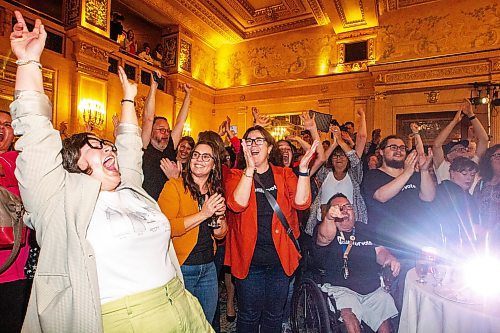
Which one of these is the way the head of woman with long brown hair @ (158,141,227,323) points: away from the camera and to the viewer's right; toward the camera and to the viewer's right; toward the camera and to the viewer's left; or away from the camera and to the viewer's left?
toward the camera and to the viewer's right

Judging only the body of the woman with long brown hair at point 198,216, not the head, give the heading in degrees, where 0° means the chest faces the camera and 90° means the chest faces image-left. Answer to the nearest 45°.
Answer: approximately 315°

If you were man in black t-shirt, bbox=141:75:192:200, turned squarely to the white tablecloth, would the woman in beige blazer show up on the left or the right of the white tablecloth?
right

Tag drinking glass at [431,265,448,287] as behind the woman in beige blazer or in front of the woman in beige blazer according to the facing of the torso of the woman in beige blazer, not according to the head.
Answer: in front

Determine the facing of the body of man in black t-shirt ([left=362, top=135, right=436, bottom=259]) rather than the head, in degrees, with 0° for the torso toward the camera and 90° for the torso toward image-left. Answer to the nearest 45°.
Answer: approximately 315°

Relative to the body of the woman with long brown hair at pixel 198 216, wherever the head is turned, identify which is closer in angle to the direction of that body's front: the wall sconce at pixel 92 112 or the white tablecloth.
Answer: the white tablecloth

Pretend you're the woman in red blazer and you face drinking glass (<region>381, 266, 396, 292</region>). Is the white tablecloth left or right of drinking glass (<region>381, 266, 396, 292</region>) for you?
right

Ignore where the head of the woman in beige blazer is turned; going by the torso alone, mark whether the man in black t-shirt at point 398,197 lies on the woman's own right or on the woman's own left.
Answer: on the woman's own left

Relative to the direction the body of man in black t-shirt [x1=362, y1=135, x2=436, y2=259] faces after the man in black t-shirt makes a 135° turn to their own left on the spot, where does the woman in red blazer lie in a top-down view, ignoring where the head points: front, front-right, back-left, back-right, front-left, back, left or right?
back-left

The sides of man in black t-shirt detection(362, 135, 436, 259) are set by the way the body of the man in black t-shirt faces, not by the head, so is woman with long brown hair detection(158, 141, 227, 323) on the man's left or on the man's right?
on the man's right
